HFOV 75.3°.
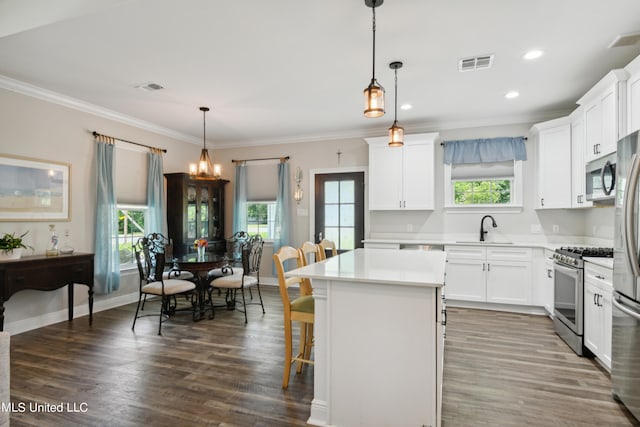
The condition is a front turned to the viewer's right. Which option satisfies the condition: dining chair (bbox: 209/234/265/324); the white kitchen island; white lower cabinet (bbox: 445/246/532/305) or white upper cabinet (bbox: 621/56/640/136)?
the white kitchen island

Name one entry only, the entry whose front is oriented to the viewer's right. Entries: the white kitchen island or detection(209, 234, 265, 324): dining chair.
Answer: the white kitchen island

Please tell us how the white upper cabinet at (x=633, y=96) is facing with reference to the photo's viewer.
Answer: facing to the left of the viewer

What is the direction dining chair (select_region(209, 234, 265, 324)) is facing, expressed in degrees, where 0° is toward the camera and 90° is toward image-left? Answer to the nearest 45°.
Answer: approximately 135°

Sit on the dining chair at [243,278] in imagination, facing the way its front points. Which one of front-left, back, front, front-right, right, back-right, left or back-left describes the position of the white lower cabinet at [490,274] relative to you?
back-right

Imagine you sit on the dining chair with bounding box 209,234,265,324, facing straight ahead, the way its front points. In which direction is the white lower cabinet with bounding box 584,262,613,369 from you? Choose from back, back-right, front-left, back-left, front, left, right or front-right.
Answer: back
